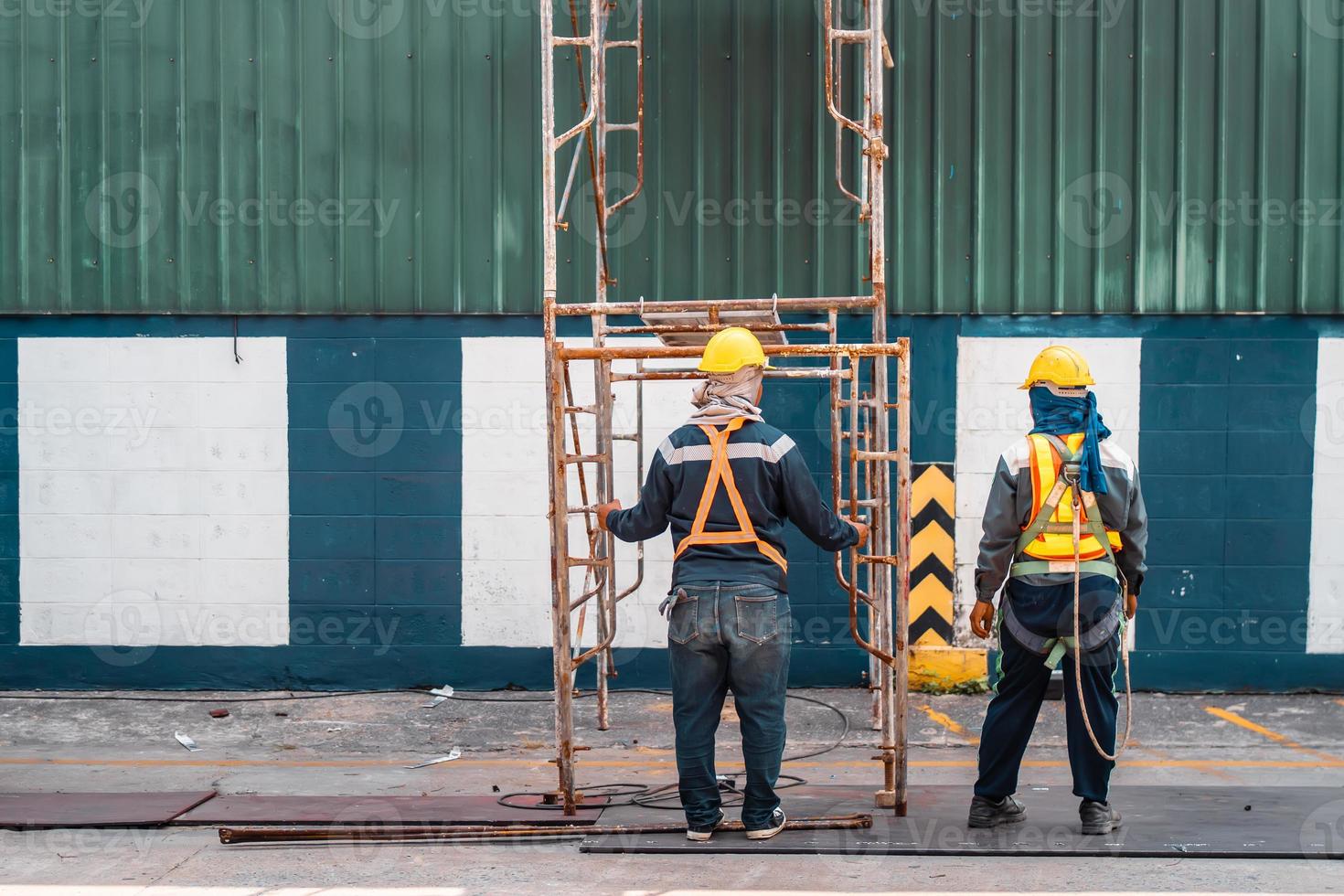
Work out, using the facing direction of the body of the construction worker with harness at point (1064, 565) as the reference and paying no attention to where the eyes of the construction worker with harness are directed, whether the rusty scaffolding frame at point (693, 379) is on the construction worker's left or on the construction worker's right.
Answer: on the construction worker's left

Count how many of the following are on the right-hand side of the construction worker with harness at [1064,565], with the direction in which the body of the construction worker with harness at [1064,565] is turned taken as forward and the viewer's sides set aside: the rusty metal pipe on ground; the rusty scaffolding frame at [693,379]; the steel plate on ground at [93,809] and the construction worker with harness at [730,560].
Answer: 0

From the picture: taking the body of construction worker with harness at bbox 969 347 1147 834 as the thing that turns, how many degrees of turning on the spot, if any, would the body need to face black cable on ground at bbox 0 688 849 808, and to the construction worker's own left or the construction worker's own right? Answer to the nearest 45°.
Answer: approximately 45° to the construction worker's own left

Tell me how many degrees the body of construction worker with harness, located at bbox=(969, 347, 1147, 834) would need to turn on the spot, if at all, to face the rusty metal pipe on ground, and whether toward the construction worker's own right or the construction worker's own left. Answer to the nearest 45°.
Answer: approximately 90° to the construction worker's own left

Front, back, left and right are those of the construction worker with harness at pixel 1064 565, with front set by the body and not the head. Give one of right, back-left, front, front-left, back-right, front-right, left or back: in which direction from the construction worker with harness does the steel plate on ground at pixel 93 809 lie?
left

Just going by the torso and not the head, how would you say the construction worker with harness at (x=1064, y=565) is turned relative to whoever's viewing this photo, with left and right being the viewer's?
facing away from the viewer

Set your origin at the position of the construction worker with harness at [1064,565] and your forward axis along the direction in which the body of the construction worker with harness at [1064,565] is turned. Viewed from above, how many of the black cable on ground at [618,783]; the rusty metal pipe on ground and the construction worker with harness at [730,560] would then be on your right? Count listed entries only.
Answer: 0

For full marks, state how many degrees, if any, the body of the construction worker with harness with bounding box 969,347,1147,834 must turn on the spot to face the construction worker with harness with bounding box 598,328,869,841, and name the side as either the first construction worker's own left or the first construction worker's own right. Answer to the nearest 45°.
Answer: approximately 90° to the first construction worker's own left
